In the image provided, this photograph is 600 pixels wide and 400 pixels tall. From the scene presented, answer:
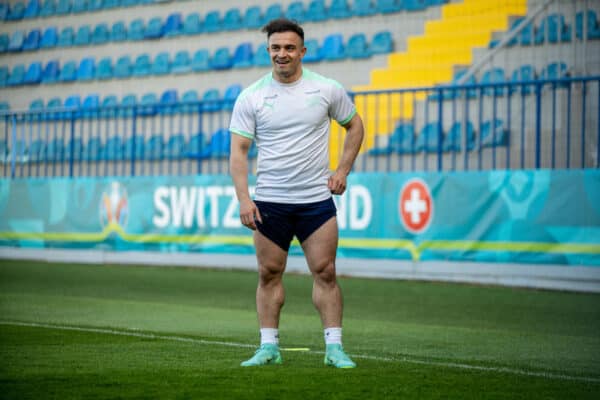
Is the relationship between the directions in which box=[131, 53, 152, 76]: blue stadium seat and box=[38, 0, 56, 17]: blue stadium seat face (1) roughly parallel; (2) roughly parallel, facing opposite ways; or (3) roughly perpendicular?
roughly parallel

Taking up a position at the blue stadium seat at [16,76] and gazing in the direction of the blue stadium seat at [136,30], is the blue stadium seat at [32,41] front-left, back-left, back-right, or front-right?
front-left

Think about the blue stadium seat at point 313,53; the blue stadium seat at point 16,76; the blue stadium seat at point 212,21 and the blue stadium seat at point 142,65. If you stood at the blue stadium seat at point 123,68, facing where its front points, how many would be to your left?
3

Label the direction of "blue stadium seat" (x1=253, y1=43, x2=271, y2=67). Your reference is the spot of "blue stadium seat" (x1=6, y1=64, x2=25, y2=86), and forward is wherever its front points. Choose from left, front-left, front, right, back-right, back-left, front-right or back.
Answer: left

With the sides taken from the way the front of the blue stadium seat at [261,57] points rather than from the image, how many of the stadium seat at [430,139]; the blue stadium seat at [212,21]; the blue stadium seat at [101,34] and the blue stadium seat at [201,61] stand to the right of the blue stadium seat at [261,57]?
3

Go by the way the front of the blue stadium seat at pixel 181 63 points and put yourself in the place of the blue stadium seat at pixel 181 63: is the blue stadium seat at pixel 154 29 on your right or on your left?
on your right

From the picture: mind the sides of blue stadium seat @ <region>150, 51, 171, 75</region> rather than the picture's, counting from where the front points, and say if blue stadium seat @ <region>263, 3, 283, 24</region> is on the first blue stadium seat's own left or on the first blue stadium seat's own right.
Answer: on the first blue stadium seat's own left

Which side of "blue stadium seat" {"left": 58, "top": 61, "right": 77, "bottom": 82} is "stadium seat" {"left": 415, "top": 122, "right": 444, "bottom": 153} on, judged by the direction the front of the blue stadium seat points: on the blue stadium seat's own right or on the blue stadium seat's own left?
on the blue stadium seat's own left

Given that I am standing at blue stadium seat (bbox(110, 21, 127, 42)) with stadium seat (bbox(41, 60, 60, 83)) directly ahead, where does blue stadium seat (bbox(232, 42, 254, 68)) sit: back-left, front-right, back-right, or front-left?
back-left

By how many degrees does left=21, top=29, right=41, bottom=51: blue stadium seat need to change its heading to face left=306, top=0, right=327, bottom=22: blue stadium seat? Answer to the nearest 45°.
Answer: approximately 90° to its left

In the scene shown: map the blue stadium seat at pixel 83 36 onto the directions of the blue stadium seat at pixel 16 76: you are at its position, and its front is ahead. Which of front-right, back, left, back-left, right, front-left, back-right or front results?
left

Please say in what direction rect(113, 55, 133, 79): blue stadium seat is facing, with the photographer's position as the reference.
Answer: facing the viewer and to the left of the viewer

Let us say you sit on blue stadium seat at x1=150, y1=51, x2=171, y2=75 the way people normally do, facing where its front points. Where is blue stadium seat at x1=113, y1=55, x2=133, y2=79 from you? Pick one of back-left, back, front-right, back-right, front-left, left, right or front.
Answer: right

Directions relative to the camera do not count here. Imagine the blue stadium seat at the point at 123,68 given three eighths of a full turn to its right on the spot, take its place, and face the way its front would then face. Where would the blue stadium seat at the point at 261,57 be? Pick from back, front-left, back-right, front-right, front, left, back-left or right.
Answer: back-right

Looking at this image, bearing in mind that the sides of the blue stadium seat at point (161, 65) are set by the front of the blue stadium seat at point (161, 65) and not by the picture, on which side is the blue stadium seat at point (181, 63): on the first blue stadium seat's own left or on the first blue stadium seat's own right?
on the first blue stadium seat's own left

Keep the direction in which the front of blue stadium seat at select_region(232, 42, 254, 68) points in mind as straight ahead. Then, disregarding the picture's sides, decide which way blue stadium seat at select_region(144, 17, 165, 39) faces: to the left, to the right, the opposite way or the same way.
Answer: the same way

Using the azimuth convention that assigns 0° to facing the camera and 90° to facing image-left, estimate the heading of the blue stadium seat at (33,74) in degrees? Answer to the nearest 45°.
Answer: approximately 45°
